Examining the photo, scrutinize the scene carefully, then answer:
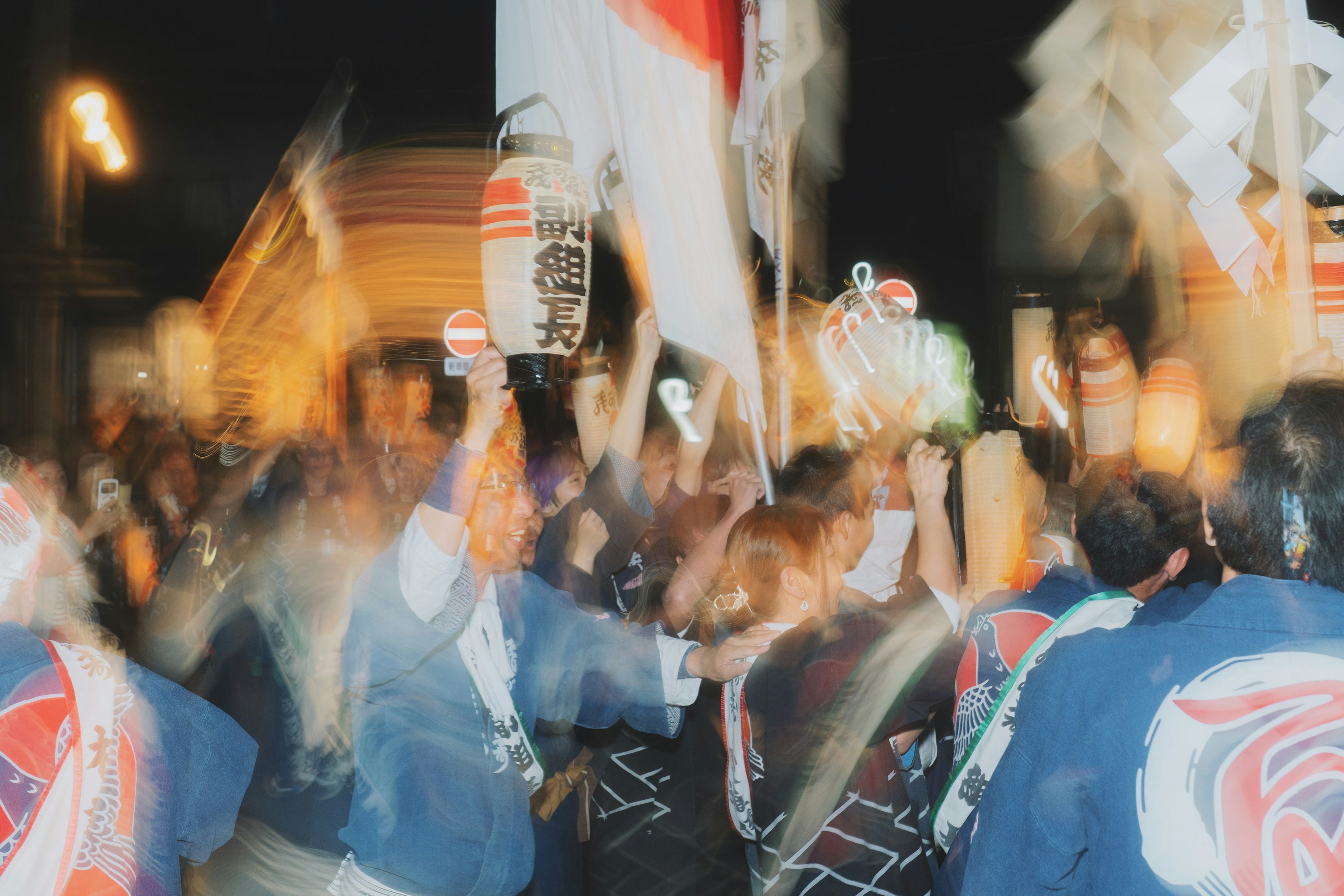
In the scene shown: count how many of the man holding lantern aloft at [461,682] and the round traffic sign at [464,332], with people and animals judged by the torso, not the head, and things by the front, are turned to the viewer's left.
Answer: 0

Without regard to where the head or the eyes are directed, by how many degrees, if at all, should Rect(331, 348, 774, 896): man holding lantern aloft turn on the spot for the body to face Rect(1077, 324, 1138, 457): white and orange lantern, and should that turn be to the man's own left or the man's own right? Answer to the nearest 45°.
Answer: approximately 45° to the man's own left

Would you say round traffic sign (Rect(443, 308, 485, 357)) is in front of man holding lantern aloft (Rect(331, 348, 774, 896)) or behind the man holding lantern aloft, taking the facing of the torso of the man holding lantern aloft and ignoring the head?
behind

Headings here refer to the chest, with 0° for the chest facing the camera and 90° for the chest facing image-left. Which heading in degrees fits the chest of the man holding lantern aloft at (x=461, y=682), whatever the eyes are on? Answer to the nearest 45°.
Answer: approximately 315°

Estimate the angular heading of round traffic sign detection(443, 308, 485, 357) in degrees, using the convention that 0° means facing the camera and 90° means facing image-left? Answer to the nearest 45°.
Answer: approximately 0°

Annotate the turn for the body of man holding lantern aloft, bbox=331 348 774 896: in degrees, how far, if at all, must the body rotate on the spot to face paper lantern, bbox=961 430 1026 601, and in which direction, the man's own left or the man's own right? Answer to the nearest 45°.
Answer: approximately 45° to the man's own left

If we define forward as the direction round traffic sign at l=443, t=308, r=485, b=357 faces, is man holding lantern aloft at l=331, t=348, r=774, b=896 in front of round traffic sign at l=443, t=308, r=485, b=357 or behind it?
in front
